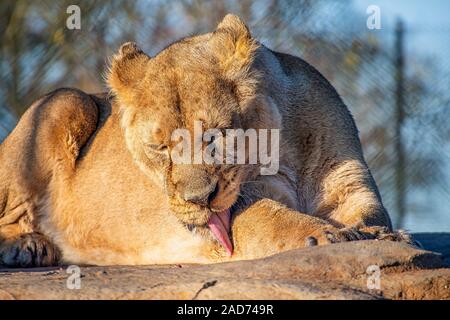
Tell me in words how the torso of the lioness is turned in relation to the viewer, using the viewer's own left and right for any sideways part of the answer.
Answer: facing the viewer and to the right of the viewer
